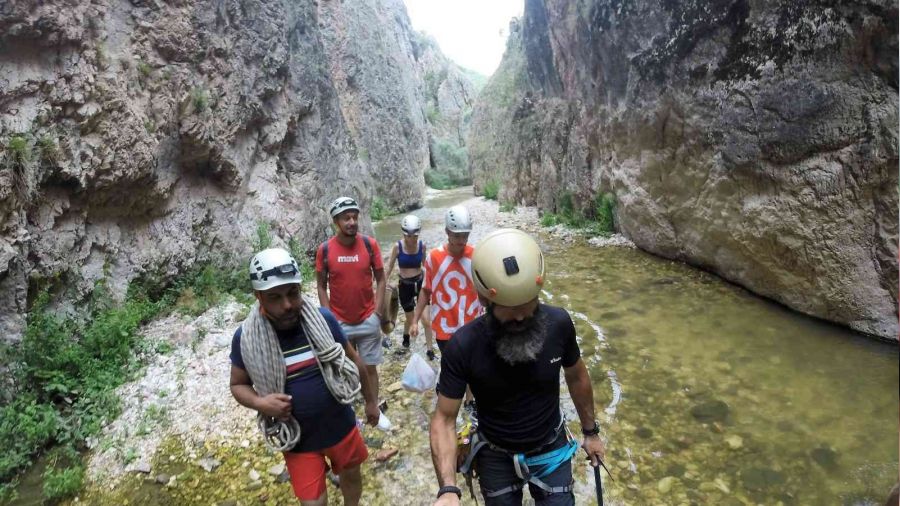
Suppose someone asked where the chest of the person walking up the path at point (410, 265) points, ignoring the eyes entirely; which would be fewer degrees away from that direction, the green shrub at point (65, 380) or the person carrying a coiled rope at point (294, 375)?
the person carrying a coiled rope

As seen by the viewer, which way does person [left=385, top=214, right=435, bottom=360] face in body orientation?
toward the camera

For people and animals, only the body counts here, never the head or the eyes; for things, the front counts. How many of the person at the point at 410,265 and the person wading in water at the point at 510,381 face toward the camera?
2

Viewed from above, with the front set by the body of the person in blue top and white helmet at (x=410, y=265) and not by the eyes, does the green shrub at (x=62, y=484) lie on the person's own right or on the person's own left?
on the person's own right

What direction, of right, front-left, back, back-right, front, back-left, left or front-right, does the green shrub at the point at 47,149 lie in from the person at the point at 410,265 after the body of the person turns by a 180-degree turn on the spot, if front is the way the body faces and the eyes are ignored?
left

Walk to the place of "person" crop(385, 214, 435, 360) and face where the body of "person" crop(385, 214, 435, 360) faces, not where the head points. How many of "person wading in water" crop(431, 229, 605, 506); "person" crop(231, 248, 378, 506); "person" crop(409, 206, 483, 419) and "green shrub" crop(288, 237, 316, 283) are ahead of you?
3

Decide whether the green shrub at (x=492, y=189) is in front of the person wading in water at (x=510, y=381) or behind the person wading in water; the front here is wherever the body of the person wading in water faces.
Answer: behind

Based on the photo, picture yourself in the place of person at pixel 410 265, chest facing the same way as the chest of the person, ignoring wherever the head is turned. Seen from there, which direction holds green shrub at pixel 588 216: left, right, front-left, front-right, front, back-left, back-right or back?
back-left

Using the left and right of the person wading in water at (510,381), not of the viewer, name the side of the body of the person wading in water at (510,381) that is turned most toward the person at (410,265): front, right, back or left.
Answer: back

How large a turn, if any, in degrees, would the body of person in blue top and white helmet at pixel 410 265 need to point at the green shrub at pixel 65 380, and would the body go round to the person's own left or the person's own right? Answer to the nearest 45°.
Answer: approximately 90° to the person's own right

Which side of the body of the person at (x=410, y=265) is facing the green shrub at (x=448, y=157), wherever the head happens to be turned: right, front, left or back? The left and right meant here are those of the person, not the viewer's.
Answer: back

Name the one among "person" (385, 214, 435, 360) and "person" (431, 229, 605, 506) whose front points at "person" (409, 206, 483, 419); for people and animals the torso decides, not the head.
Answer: "person" (385, 214, 435, 360)

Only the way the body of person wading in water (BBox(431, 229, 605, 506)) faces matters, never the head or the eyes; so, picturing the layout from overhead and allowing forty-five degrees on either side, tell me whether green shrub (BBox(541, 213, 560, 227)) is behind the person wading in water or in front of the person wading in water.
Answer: behind
